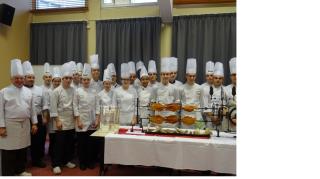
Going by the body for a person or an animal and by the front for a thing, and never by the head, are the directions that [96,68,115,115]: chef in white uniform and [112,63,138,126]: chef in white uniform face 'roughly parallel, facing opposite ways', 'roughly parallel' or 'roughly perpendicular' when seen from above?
roughly parallel

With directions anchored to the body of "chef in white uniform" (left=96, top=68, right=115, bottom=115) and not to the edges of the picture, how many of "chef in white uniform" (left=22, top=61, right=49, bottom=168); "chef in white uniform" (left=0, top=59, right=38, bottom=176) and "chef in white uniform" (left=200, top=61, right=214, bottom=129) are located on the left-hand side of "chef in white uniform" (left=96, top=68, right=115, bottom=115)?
1

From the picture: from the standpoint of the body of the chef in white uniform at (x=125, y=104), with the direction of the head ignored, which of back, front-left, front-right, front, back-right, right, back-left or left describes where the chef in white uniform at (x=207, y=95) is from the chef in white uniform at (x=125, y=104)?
left

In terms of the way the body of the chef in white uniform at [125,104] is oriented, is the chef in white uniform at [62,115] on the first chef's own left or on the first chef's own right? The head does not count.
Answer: on the first chef's own right

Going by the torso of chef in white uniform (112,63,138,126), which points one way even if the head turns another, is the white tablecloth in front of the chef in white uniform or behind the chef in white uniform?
in front

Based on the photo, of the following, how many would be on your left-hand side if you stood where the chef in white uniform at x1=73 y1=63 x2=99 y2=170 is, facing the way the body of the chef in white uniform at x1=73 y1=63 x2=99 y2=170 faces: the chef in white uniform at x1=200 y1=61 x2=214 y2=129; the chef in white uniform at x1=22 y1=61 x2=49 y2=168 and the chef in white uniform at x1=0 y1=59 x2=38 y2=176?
1

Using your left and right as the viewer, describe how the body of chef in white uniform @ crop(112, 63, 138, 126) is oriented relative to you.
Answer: facing the viewer

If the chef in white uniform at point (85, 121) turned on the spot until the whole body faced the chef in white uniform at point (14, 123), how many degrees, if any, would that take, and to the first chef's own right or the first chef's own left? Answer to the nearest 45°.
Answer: approximately 90° to the first chef's own right

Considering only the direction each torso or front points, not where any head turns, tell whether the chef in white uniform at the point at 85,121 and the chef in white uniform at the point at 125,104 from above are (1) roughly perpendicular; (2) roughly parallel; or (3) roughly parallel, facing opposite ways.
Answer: roughly parallel

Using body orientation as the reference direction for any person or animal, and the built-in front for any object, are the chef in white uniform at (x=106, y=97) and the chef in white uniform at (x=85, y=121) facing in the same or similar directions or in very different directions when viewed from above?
same or similar directions

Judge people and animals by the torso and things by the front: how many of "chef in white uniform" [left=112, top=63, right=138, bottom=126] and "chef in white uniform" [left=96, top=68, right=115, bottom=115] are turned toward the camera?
2

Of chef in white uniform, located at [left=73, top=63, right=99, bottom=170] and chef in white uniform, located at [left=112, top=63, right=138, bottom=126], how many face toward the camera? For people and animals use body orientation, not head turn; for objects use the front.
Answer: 2

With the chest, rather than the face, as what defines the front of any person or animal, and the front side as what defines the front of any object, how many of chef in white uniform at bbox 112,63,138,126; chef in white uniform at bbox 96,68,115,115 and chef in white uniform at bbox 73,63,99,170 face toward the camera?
3

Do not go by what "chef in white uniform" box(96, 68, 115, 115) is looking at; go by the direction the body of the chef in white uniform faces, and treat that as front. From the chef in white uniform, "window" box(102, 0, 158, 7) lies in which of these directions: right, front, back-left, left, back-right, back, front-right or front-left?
back
